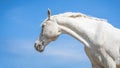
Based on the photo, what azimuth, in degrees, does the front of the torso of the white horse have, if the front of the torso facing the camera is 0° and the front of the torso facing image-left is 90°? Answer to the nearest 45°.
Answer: approximately 90°
